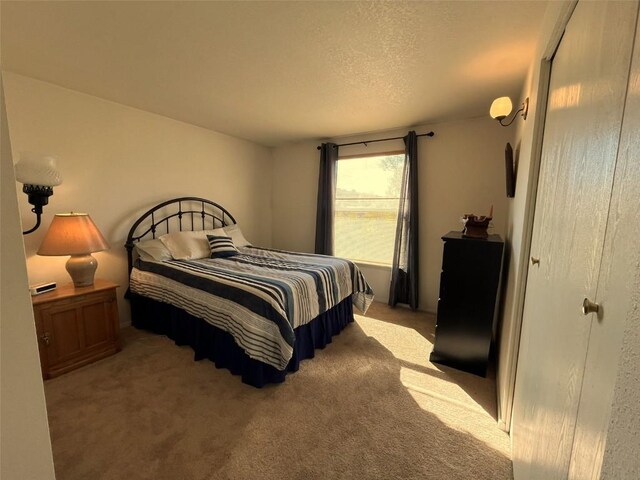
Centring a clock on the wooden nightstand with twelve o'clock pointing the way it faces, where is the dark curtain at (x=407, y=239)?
The dark curtain is roughly at 11 o'clock from the wooden nightstand.

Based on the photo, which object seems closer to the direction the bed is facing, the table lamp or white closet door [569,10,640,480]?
the white closet door

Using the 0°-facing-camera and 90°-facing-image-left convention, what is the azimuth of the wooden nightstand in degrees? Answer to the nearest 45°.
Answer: approximately 315°

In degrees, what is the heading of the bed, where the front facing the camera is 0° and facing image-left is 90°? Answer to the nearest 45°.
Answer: approximately 315°

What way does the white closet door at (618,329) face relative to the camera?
to the viewer's left

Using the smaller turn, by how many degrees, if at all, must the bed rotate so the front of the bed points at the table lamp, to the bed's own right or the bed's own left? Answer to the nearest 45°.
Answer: approximately 135° to the bed's own right

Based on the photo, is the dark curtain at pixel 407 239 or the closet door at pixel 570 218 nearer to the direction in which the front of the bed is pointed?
the closet door

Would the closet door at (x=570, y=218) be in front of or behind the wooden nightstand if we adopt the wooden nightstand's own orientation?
in front

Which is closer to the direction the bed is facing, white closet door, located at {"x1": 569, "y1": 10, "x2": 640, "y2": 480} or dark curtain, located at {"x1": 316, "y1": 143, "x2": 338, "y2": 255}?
the white closet door

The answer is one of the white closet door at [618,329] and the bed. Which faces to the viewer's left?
the white closet door

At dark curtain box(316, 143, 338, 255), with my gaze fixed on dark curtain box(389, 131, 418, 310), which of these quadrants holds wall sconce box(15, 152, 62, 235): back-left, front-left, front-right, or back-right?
back-right

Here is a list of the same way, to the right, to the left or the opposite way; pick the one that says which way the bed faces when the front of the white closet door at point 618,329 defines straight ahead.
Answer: the opposite way

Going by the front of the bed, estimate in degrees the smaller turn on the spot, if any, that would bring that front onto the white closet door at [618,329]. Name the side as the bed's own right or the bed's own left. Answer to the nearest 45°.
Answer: approximately 45° to the bed's own right

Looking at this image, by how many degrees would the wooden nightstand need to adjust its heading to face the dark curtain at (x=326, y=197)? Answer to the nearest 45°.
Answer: approximately 45° to its left
